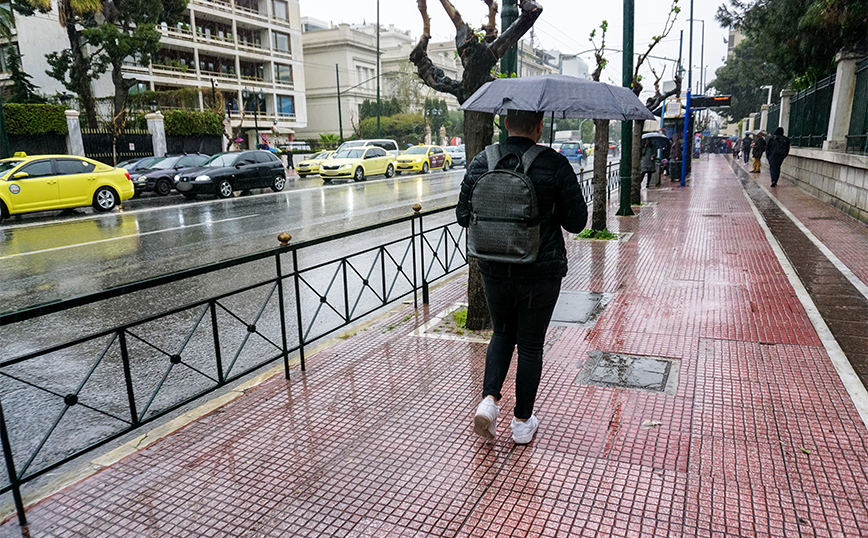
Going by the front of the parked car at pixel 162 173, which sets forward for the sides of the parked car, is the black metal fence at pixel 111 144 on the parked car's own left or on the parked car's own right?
on the parked car's own right

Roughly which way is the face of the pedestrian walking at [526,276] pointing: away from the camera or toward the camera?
away from the camera

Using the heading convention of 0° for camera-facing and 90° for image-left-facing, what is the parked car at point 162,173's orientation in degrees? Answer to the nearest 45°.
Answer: approximately 45°

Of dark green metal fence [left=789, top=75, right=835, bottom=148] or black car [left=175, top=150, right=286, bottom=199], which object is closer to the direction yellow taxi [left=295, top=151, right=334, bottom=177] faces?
the black car

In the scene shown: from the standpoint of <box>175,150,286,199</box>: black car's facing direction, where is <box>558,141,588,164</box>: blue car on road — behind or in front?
behind

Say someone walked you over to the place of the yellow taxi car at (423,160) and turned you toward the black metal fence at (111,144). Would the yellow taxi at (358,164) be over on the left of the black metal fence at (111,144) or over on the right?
left

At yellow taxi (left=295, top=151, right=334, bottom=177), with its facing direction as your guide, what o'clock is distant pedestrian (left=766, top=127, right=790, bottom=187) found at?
The distant pedestrian is roughly at 9 o'clock from the yellow taxi.
